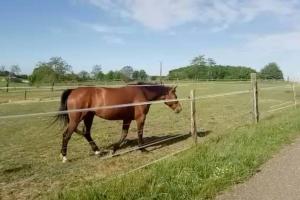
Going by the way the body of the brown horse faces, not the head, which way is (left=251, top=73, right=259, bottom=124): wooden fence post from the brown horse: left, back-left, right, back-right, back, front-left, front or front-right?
front-left

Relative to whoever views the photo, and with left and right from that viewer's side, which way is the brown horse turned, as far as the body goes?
facing to the right of the viewer
